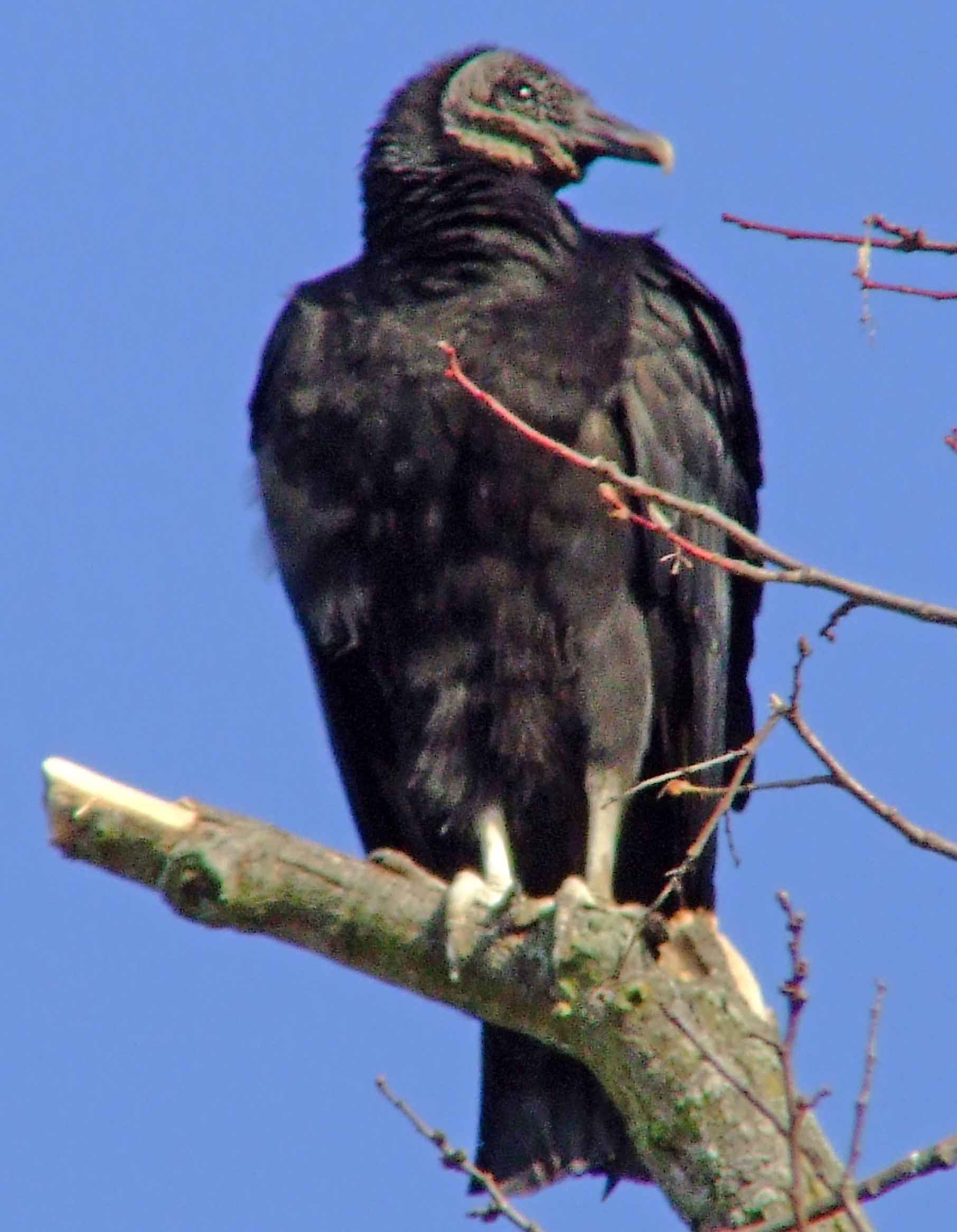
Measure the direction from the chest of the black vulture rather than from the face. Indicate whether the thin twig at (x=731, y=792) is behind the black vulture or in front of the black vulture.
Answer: in front

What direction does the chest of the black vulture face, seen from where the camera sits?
toward the camera
